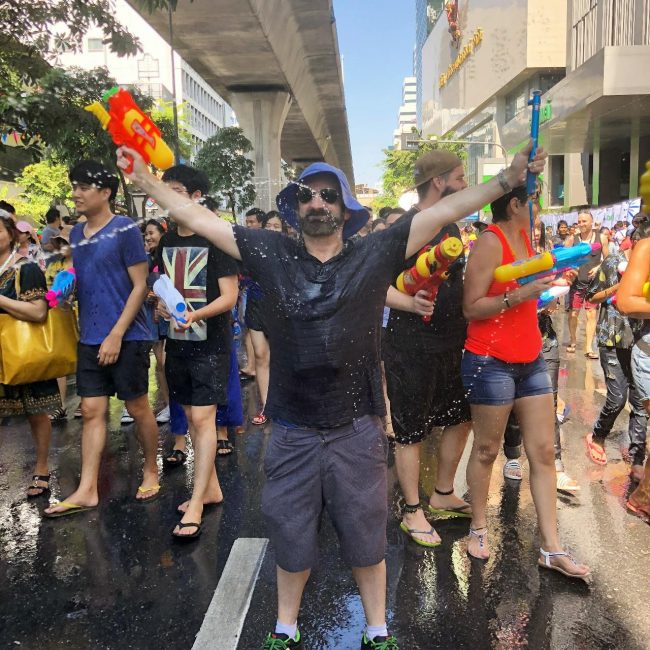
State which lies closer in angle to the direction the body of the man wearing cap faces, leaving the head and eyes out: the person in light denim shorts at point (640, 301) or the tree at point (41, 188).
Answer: the person in light denim shorts

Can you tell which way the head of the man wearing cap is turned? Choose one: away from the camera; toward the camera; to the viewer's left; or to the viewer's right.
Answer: to the viewer's right

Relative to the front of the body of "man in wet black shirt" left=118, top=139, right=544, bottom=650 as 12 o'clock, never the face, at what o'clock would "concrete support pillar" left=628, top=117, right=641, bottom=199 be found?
The concrete support pillar is roughly at 7 o'clock from the man in wet black shirt.

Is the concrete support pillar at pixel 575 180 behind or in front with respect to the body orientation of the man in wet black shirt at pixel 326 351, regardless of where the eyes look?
behind

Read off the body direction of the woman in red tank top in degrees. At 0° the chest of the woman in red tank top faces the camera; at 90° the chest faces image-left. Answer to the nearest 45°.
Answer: approximately 315°

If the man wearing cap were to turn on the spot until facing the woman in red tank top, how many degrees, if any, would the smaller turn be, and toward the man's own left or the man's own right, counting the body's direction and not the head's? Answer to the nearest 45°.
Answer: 0° — they already face them

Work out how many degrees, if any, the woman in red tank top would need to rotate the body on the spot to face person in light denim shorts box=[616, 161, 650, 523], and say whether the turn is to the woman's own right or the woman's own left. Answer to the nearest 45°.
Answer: approximately 90° to the woman's own left

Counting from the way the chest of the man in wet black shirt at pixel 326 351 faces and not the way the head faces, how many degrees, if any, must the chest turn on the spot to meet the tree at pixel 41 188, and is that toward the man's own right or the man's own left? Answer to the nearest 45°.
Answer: approximately 135° to the man's own right
